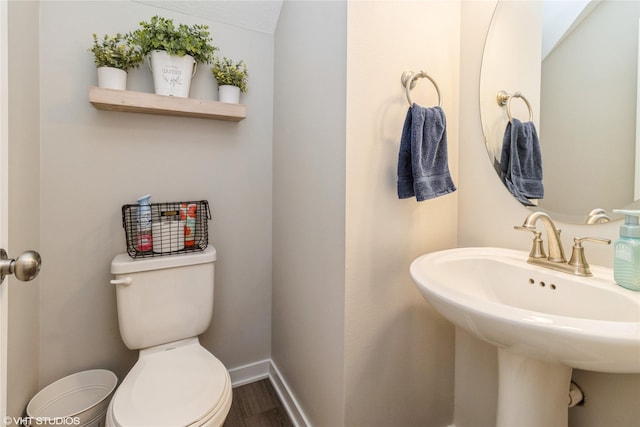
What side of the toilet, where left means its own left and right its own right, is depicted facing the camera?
front

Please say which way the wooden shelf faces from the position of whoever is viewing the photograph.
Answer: facing the viewer

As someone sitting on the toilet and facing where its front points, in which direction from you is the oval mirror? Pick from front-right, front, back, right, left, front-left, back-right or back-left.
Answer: front-left

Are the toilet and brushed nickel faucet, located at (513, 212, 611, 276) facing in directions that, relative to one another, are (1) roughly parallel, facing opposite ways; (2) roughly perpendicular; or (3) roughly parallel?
roughly perpendicular

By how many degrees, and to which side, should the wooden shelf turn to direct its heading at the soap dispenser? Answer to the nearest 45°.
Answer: approximately 45° to its left

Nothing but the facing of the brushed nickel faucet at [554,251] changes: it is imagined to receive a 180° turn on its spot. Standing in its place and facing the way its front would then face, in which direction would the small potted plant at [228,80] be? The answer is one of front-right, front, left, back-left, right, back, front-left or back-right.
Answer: back-left

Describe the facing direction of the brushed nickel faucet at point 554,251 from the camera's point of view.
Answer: facing the viewer and to the left of the viewer

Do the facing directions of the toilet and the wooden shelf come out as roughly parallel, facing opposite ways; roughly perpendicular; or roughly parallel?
roughly parallel

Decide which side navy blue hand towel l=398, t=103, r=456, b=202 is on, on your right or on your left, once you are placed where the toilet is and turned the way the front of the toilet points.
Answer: on your left

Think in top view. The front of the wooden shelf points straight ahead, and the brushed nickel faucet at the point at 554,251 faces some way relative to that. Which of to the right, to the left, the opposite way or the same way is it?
to the right

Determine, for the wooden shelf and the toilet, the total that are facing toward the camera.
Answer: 2

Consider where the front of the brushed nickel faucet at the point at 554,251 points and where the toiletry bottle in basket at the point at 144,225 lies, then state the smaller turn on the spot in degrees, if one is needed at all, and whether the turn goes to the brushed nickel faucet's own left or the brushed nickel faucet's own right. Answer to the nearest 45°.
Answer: approximately 45° to the brushed nickel faucet's own right

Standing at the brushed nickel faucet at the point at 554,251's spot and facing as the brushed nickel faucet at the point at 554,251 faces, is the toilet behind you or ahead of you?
ahead

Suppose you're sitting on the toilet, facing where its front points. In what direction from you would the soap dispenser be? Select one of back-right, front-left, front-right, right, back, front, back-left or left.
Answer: front-left

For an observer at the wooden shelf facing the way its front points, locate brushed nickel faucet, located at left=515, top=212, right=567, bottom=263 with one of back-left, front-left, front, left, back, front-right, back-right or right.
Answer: front-left
